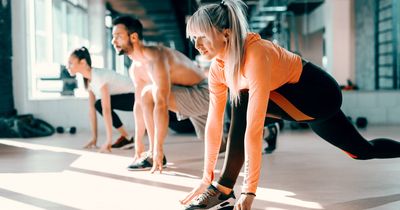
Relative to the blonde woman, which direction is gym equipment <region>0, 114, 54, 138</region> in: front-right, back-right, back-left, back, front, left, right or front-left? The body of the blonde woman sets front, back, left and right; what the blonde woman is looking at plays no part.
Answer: right

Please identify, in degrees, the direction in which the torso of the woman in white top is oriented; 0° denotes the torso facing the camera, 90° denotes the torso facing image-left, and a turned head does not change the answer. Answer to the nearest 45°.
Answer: approximately 90°

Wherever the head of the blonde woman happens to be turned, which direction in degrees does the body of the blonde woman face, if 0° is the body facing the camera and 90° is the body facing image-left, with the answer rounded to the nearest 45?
approximately 45°

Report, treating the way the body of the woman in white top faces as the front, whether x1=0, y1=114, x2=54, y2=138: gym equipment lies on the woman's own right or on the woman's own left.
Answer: on the woman's own right

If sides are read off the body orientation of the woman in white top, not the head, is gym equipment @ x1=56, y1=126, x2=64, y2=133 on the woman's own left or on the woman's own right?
on the woman's own right

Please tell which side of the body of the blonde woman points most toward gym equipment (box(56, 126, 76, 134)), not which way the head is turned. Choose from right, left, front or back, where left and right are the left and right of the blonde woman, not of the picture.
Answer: right

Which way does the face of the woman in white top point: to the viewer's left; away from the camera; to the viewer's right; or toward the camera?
to the viewer's left

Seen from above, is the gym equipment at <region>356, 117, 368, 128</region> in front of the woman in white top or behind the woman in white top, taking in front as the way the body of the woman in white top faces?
behind
